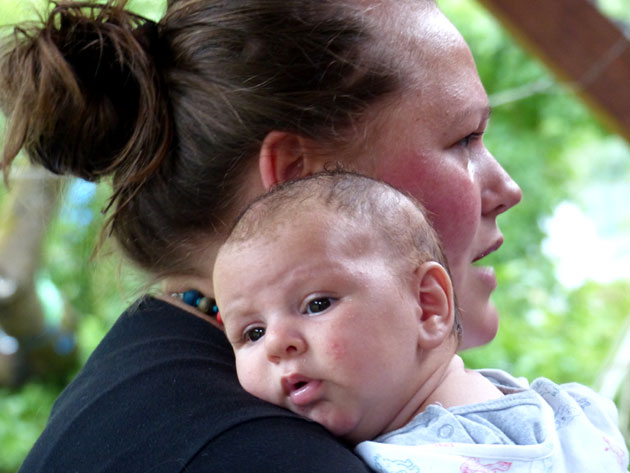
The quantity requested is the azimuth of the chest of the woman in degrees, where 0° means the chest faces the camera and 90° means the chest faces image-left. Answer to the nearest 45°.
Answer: approximately 270°

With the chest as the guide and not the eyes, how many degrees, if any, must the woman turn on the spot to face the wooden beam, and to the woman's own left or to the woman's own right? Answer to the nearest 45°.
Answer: approximately 45° to the woman's own left

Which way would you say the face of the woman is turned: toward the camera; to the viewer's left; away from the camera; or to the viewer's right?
to the viewer's right

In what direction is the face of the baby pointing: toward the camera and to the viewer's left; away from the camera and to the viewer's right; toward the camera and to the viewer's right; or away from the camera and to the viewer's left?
toward the camera and to the viewer's left
